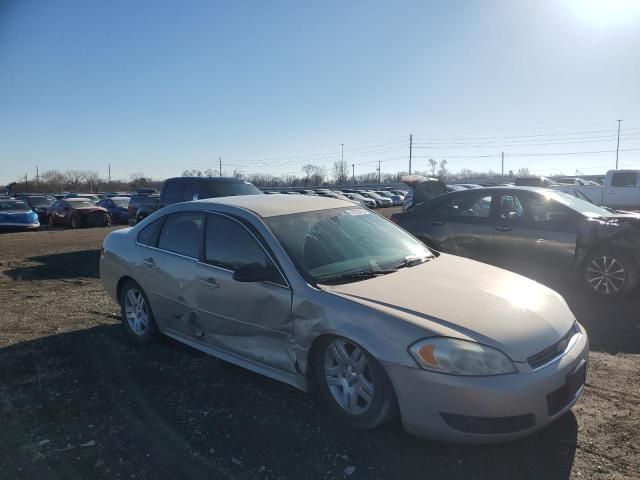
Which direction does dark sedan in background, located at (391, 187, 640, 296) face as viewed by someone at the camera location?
facing to the right of the viewer

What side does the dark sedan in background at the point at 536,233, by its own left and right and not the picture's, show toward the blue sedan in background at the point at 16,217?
back

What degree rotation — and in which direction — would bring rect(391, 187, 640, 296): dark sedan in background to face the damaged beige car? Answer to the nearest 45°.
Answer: approximately 90° to its right

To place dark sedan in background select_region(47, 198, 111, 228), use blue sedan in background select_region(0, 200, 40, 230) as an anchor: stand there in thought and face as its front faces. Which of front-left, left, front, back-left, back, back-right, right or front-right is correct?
left

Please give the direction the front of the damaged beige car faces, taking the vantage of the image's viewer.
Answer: facing the viewer and to the right of the viewer

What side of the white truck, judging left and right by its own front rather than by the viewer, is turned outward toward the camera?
right

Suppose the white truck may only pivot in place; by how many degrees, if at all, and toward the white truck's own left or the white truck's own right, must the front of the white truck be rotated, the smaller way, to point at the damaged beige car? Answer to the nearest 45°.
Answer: approximately 90° to the white truck's own right
